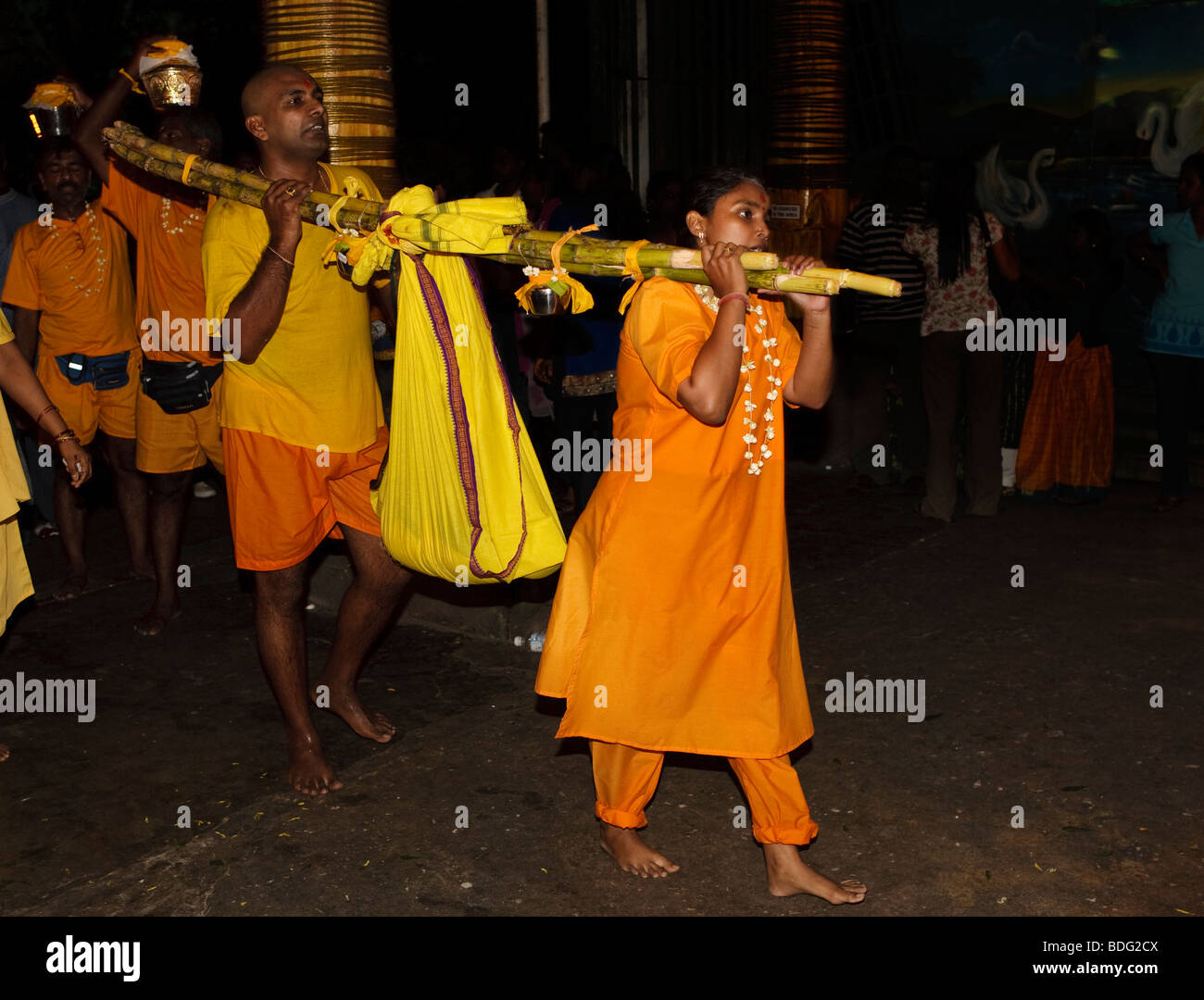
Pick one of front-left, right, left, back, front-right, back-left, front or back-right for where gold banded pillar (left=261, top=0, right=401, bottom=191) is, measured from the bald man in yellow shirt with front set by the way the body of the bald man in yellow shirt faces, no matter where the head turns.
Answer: back-left

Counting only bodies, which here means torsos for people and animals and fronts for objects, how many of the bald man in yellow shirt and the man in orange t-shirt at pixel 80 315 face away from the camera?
0

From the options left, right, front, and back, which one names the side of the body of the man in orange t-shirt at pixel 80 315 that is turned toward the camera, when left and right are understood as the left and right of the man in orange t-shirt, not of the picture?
front

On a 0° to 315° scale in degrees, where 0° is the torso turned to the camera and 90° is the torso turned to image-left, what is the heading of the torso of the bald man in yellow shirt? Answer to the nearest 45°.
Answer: approximately 315°

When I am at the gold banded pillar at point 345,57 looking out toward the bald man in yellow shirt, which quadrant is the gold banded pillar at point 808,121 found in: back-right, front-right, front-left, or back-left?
back-left

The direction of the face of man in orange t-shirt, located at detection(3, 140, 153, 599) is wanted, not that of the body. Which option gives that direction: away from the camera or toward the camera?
toward the camera

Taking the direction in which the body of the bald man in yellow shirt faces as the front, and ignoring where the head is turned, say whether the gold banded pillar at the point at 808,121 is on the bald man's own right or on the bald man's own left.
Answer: on the bald man's own left
